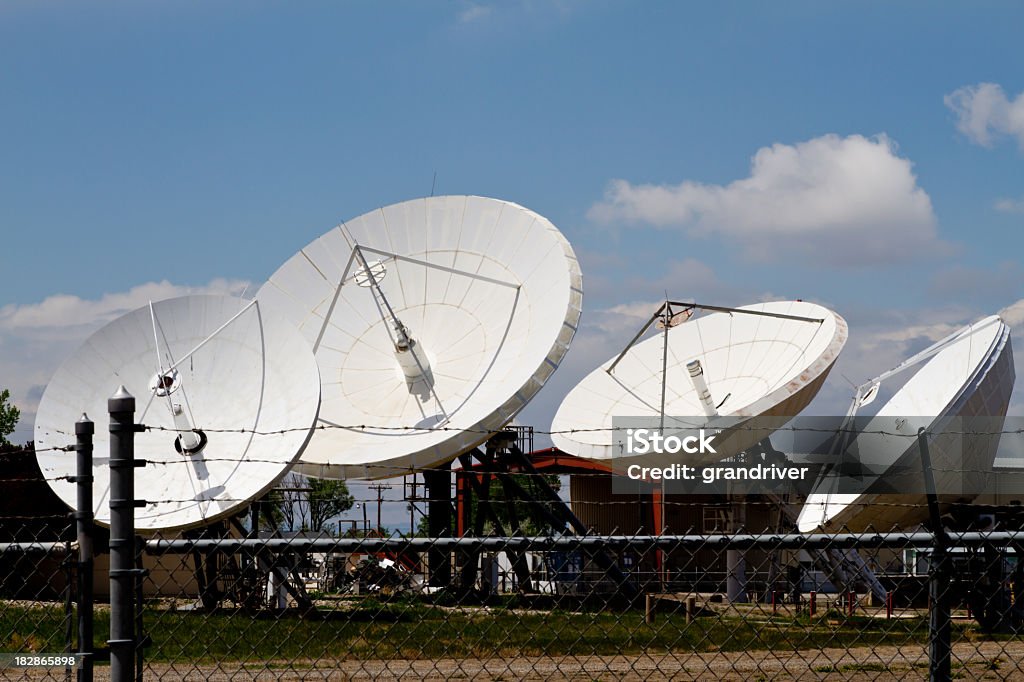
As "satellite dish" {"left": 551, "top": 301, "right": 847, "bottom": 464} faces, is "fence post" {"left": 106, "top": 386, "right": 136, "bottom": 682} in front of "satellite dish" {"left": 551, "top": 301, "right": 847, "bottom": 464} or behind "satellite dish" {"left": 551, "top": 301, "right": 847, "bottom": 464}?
in front

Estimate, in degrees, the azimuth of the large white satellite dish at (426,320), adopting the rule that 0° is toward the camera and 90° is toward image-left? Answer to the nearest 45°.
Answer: approximately 45°

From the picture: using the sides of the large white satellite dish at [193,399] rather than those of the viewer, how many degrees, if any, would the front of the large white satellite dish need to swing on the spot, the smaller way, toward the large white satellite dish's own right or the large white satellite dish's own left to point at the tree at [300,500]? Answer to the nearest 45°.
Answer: approximately 135° to the large white satellite dish's own right

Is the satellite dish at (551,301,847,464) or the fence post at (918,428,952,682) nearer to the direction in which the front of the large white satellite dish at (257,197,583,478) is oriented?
the fence post

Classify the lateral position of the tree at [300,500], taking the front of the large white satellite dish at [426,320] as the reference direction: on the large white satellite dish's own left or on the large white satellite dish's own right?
on the large white satellite dish's own right

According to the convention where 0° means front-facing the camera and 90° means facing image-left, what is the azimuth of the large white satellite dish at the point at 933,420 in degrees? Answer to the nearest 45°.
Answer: approximately 45°

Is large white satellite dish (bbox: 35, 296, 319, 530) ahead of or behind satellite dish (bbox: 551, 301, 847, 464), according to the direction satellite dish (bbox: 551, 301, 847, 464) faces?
ahead

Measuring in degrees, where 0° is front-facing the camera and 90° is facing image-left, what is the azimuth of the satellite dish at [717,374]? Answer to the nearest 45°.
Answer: approximately 45°

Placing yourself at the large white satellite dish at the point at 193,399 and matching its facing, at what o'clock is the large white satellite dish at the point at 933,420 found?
the large white satellite dish at the point at 933,420 is roughly at 8 o'clock from the large white satellite dish at the point at 193,399.

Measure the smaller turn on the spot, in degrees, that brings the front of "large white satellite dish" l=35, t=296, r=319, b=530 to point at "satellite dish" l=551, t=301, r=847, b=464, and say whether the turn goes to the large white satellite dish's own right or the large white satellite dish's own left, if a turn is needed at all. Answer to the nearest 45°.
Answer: approximately 135° to the large white satellite dish's own left
